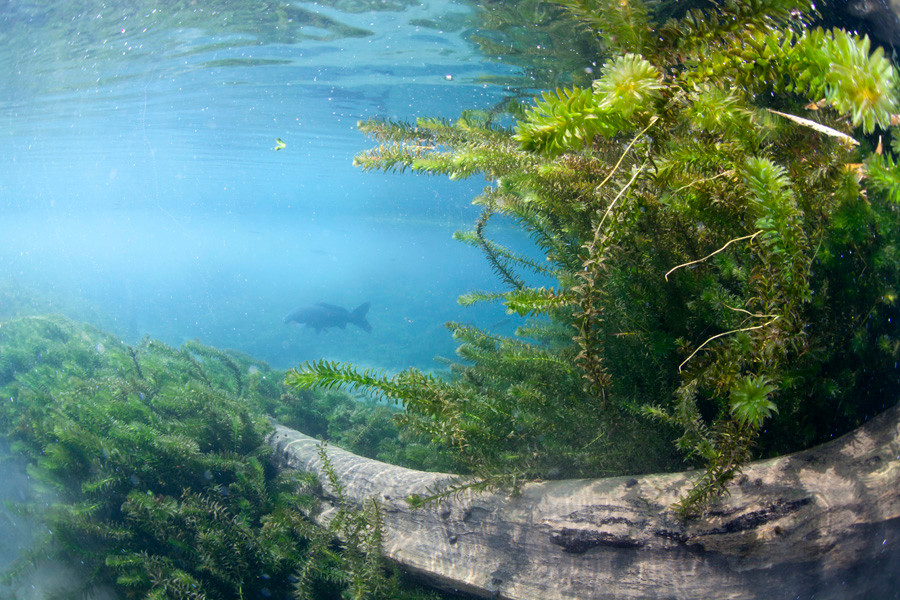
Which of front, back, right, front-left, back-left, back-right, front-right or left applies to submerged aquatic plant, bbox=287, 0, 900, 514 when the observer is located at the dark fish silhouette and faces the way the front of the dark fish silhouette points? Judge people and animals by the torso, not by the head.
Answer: left

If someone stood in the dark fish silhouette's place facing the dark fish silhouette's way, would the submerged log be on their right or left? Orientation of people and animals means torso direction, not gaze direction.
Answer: on their left

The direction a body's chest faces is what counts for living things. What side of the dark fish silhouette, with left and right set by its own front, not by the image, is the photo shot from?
left
